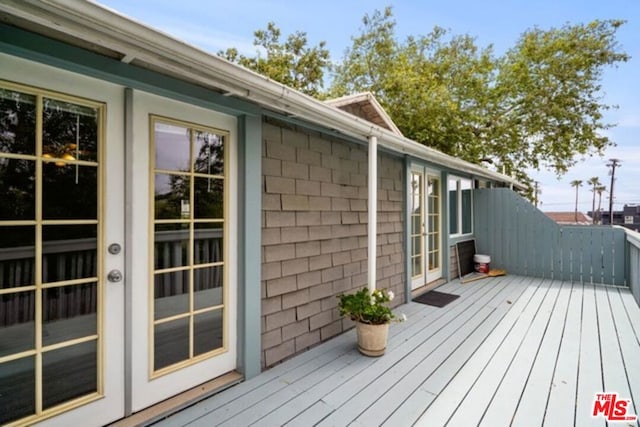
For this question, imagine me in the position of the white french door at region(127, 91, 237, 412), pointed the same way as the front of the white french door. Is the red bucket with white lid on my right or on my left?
on my left

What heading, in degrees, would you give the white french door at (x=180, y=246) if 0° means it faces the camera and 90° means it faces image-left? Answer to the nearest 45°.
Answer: approximately 315°

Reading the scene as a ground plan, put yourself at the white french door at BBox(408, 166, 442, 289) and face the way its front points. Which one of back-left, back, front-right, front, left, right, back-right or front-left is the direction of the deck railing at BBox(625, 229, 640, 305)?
front-left

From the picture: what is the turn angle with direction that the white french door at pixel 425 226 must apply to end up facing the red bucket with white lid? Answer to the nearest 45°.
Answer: approximately 90° to its left

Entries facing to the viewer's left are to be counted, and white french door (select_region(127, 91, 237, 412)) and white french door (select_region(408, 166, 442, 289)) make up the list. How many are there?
0

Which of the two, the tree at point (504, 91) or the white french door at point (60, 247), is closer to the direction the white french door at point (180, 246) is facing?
the tree

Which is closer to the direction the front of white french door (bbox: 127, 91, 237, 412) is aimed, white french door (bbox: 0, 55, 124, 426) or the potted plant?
the potted plant

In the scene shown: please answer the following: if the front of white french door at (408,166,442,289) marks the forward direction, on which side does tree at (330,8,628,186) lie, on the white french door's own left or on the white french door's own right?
on the white french door's own left

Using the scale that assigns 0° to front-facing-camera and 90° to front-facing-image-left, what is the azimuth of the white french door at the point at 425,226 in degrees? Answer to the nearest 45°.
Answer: approximately 315°

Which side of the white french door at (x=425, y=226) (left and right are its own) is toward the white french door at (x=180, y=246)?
right

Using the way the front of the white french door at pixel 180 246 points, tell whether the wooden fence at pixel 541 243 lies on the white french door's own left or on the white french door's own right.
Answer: on the white french door's own left

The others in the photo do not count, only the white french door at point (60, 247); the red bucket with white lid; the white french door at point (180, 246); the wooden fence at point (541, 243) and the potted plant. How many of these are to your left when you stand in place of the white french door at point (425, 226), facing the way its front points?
2
